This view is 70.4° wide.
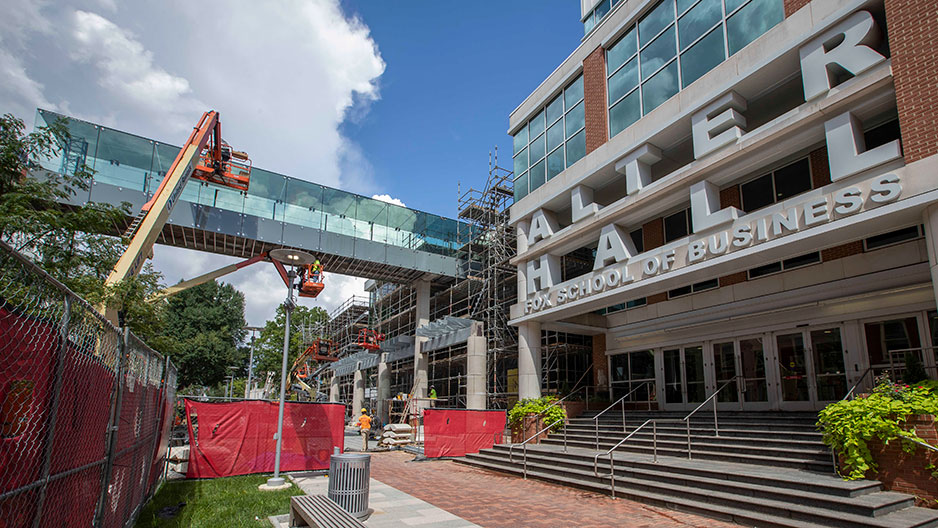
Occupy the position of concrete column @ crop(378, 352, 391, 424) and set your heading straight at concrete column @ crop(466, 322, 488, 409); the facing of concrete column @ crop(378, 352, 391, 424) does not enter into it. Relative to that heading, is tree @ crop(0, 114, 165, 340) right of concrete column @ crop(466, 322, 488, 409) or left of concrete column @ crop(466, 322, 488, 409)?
right

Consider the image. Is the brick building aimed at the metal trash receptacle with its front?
yes

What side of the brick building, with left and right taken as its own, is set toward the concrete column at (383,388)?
right

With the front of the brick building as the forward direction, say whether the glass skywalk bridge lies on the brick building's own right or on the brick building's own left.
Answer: on the brick building's own right

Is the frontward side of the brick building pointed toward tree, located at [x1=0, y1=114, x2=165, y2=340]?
yes

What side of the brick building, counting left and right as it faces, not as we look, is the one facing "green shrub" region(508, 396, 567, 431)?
right

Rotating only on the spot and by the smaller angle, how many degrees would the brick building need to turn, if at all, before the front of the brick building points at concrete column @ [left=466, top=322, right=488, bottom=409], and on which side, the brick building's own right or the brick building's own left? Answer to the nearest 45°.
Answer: approximately 90° to the brick building's own right

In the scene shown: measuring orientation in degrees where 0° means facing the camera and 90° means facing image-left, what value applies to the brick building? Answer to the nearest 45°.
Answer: approximately 45°
